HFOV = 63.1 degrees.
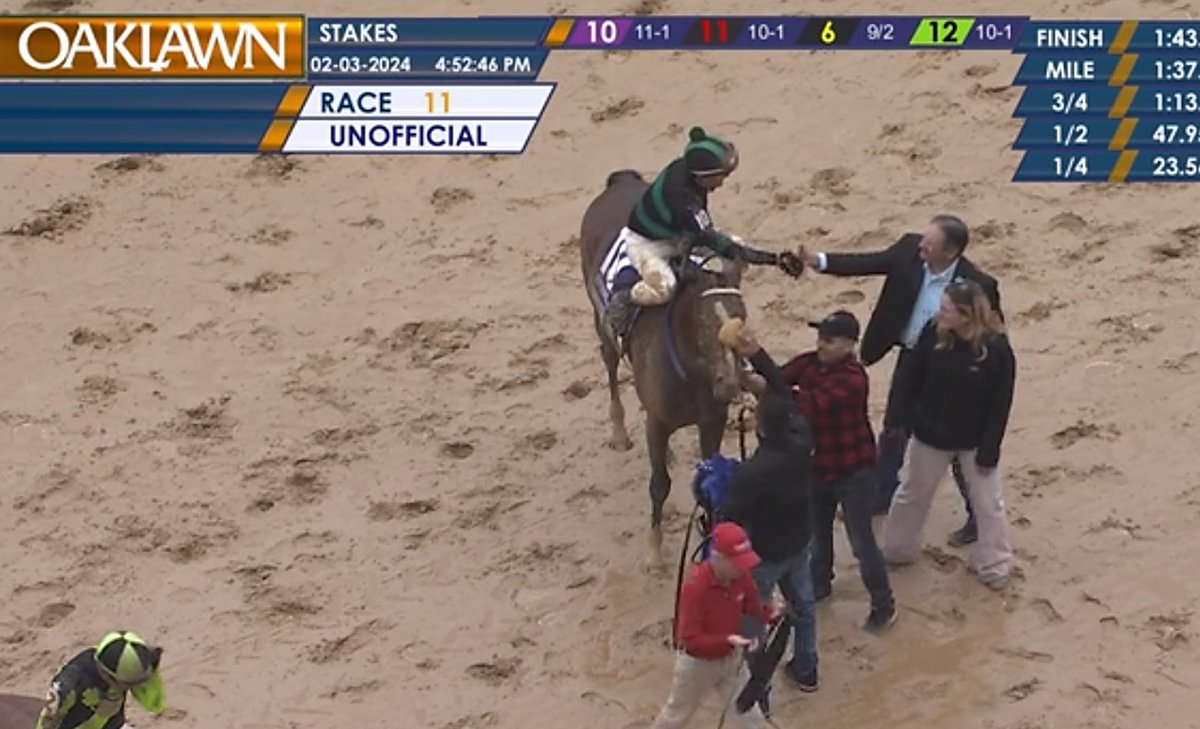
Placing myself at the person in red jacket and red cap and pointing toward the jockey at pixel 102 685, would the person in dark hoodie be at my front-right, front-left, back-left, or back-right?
back-right

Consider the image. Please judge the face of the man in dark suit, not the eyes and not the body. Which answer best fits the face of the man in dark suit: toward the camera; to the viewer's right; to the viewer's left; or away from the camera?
to the viewer's left

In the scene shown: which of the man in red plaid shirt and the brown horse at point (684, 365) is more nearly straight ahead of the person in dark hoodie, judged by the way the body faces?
the brown horse

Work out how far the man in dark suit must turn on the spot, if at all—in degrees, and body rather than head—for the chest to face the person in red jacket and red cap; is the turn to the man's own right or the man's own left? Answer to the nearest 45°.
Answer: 0° — they already face them

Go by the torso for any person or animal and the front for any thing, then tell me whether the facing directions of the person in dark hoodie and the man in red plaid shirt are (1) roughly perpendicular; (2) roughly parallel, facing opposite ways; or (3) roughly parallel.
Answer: roughly perpendicular

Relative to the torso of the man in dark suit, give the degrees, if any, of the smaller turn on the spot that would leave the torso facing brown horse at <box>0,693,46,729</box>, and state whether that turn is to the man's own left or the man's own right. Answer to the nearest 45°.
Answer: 0° — they already face it

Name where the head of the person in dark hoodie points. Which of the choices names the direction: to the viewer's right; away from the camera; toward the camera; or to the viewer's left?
away from the camera

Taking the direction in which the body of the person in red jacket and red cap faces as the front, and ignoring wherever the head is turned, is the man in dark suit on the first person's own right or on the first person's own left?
on the first person's own left

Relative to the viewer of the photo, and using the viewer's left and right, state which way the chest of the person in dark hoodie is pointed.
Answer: facing away from the viewer and to the left of the viewer

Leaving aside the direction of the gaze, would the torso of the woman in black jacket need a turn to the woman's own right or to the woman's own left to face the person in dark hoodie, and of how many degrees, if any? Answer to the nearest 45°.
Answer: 0° — they already face them
